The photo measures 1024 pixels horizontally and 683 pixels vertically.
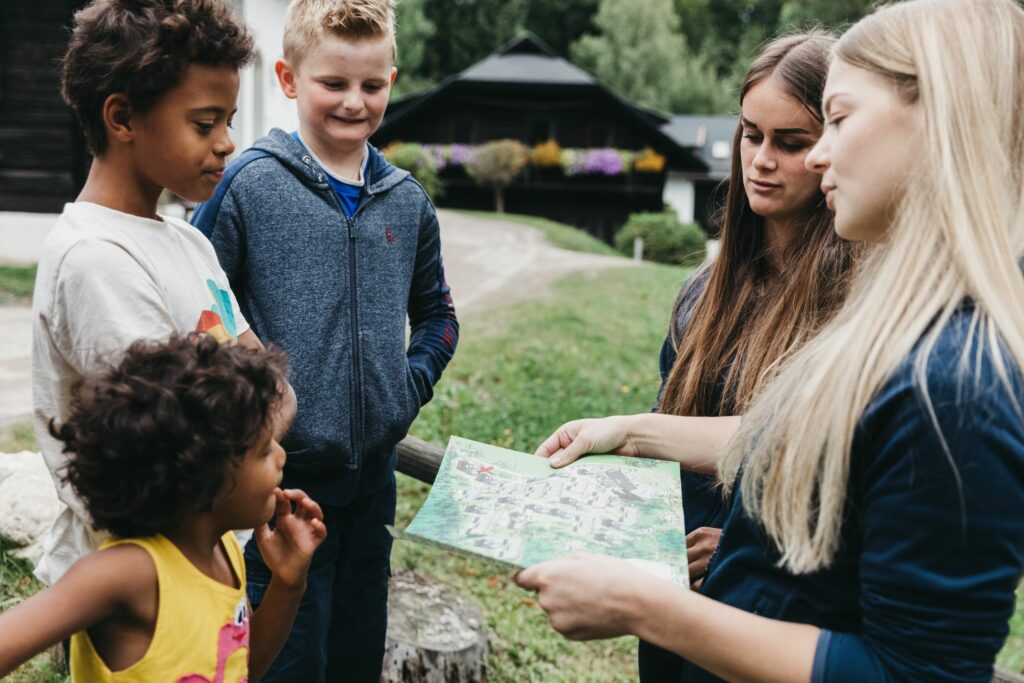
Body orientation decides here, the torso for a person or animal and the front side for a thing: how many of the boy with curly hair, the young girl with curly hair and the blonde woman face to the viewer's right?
2

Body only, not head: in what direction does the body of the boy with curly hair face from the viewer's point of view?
to the viewer's right

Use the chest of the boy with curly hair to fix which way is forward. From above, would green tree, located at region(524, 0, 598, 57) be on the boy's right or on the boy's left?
on the boy's left

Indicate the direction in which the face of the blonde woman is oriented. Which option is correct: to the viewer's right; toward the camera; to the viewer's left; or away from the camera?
to the viewer's left

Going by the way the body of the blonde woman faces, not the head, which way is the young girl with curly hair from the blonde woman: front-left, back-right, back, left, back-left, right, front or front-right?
front

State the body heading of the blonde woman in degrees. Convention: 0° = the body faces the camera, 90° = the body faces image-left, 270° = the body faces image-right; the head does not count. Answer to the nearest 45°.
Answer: approximately 90°

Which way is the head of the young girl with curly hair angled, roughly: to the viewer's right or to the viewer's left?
to the viewer's right

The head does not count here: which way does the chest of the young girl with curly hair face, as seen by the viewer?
to the viewer's right

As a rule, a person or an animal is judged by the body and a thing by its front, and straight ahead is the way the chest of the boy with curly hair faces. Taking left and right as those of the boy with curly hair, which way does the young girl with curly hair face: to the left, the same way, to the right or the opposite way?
the same way

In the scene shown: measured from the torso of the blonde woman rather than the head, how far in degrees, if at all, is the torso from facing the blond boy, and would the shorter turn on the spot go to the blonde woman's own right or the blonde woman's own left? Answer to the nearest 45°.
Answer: approximately 45° to the blonde woman's own right
